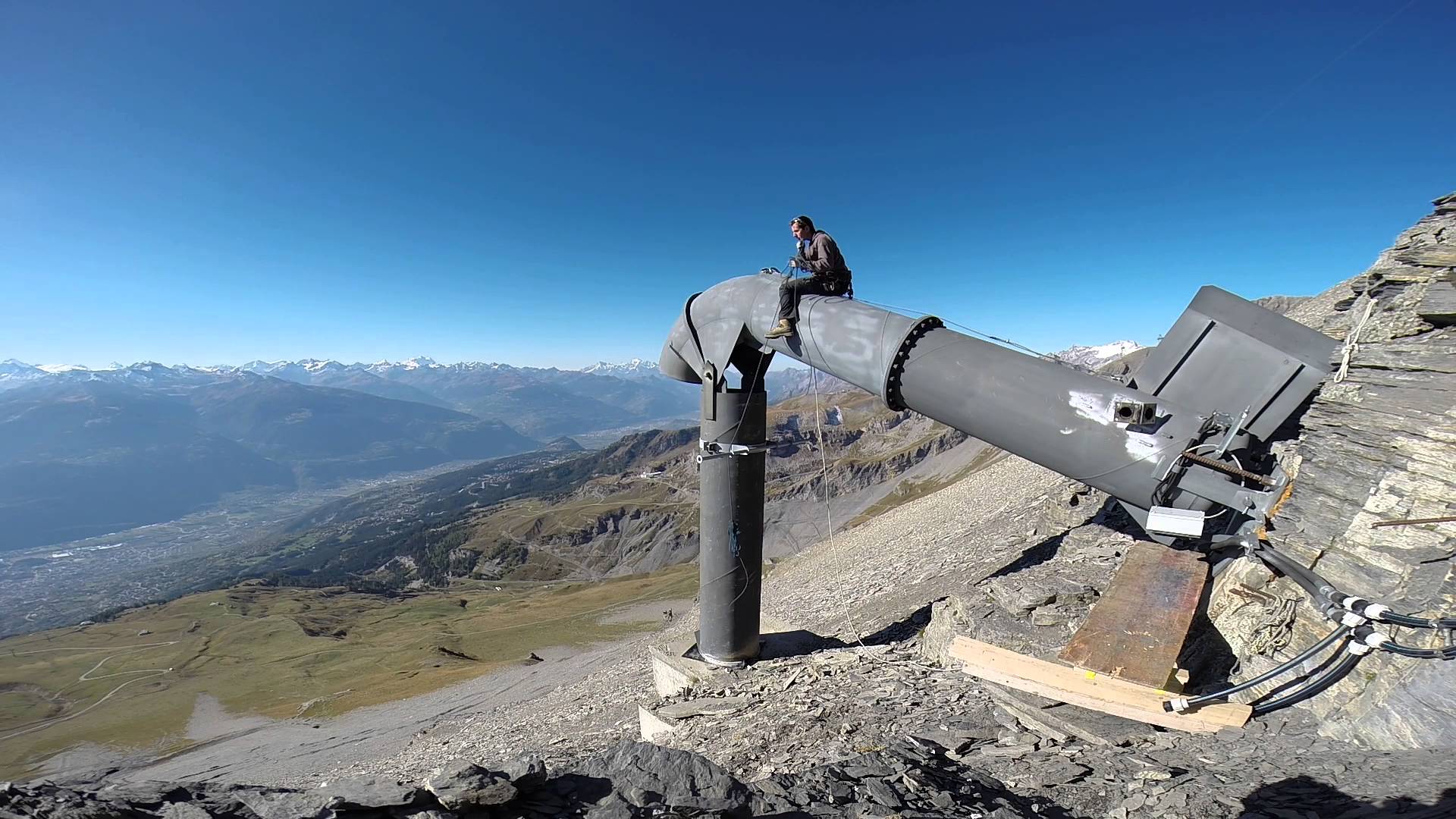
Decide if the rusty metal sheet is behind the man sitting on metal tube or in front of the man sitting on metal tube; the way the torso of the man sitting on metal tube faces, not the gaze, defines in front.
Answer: behind

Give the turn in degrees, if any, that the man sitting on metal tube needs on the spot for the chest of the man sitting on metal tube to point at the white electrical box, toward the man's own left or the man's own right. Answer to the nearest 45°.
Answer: approximately 135° to the man's own left

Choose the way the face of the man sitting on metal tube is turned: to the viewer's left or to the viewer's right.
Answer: to the viewer's left

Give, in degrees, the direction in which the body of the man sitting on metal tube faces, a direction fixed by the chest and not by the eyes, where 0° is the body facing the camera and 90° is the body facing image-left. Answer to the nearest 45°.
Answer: approximately 90°

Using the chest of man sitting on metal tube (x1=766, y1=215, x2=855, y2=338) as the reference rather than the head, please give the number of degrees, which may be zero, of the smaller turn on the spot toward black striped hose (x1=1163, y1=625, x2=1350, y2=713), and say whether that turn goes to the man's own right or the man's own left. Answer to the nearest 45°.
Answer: approximately 135° to the man's own left

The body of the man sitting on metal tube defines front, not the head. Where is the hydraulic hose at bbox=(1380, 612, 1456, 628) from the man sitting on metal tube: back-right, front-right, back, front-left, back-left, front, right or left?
back-left
